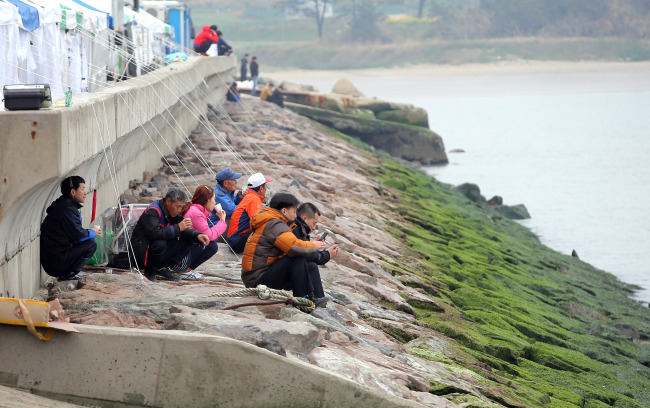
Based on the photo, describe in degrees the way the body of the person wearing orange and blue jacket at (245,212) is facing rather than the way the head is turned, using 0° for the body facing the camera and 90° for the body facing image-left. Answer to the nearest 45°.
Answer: approximately 270°

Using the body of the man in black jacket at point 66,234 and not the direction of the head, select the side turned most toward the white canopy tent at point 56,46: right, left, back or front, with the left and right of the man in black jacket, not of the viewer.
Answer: left

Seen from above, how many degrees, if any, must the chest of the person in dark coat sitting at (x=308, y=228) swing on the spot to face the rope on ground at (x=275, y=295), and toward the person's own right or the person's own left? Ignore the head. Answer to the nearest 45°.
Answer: approximately 135° to the person's own right

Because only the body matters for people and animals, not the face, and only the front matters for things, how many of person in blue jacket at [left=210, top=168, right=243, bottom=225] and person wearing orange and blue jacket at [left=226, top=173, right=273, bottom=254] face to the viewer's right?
2

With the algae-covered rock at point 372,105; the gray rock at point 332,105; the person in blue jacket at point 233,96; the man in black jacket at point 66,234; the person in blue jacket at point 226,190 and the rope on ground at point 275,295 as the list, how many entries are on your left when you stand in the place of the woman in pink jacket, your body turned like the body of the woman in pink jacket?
4

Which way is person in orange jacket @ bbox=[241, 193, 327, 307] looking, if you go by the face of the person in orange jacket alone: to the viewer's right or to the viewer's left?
to the viewer's right

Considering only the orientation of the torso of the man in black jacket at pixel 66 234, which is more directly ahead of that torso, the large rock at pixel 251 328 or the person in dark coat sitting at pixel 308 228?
the person in dark coat sitting

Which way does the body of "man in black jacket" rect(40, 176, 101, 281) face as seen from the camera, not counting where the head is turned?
to the viewer's right

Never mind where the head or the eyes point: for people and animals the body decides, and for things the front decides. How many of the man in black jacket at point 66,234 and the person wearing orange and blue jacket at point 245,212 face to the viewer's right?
2

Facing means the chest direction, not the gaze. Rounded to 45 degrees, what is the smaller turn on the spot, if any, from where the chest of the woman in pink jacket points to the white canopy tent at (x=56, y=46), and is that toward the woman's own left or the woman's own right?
approximately 135° to the woman's own left

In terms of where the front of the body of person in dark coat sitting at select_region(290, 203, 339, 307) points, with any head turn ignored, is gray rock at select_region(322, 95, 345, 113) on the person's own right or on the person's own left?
on the person's own left

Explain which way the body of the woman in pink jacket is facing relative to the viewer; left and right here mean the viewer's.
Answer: facing to the right of the viewer
